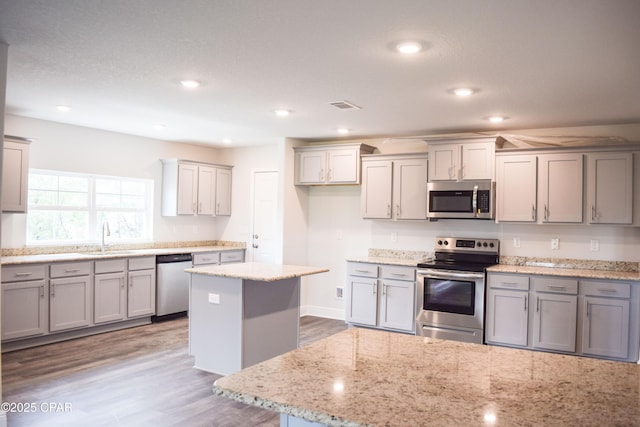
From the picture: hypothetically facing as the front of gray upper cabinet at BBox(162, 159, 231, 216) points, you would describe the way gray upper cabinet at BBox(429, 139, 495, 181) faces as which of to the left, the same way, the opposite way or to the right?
to the right

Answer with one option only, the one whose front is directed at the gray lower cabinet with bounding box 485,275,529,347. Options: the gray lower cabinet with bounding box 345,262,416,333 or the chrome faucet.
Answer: the chrome faucet

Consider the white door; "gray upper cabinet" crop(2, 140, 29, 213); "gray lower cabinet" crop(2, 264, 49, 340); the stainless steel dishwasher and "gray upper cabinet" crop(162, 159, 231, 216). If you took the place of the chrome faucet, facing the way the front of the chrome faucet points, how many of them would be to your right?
2

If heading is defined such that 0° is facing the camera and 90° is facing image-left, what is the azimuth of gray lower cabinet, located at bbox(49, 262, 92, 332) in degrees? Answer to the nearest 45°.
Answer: approximately 315°

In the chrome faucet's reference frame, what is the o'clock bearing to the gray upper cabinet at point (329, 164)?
The gray upper cabinet is roughly at 11 o'clock from the chrome faucet.

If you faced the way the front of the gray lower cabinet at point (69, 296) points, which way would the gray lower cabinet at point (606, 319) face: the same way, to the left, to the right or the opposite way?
to the right

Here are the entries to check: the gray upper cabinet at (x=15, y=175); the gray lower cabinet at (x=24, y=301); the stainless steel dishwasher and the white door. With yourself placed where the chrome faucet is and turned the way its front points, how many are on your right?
2

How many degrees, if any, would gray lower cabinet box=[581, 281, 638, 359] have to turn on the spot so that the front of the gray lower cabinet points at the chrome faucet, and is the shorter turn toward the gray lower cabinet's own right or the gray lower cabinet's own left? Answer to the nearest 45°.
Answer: approximately 90° to the gray lower cabinet's own right

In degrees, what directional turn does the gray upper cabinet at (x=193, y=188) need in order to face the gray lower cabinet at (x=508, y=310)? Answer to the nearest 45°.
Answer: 0° — it already faces it
